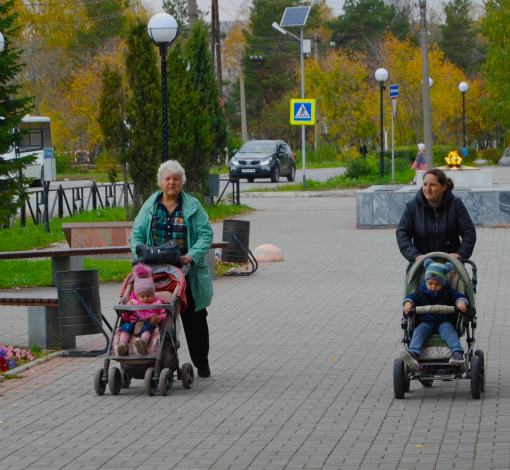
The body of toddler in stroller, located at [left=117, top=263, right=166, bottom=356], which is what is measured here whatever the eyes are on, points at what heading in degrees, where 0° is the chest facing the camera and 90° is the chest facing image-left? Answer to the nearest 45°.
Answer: approximately 45°

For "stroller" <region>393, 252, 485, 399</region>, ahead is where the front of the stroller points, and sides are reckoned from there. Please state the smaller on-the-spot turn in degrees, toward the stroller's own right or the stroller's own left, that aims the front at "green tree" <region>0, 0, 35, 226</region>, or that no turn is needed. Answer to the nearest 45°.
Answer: approximately 135° to the stroller's own right

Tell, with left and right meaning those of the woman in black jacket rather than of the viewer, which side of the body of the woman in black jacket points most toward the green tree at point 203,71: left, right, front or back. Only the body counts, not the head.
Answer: back

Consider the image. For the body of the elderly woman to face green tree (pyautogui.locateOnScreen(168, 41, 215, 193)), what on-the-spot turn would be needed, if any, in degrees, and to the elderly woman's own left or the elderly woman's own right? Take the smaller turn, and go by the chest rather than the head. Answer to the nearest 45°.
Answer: approximately 180°

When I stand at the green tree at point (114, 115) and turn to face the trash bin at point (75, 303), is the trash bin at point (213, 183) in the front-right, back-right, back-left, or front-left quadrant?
back-left

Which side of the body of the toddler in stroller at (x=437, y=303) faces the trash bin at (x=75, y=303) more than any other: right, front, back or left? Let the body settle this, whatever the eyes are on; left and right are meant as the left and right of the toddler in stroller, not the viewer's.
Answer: right

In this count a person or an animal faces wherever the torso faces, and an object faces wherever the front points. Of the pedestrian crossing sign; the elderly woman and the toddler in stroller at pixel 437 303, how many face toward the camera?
3

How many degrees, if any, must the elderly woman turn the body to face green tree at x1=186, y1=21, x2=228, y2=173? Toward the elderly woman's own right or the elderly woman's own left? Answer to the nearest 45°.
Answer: approximately 180°

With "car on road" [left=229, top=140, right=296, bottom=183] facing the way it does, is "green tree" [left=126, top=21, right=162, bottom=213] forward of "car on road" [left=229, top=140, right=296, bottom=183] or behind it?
forward

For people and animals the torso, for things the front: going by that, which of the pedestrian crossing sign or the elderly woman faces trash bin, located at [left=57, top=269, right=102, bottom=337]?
the pedestrian crossing sign

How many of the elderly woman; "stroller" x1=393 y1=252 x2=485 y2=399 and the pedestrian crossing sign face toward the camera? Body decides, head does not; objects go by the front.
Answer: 3

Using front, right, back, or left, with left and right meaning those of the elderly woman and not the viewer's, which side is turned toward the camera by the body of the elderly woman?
front

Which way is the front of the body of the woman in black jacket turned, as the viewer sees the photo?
toward the camera

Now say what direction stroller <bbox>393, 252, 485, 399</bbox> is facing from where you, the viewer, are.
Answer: facing the viewer
